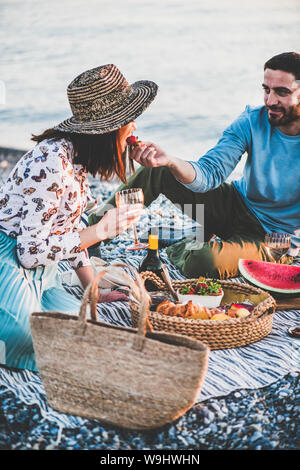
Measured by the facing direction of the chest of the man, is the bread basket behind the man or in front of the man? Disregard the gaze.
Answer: in front

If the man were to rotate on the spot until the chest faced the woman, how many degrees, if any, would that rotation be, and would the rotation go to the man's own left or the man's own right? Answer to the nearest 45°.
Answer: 0° — they already face them

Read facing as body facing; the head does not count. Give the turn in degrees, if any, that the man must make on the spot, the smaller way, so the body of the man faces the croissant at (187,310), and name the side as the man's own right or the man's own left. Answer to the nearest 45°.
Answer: approximately 45° to the man's own left

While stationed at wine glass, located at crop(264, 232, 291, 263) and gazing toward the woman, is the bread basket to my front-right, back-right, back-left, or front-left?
front-left

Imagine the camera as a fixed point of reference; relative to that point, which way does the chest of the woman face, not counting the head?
to the viewer's right

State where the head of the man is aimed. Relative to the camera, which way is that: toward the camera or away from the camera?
toward the camera

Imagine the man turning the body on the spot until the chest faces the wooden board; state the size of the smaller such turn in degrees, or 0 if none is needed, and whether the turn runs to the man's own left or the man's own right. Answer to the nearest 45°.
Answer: approximately 45° to the man's own left

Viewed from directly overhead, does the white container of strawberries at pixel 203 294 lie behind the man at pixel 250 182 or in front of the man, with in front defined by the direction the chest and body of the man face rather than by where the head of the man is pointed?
in front

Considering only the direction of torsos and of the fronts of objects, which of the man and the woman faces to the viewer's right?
the woman

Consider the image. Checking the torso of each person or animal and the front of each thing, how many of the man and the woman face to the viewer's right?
1
